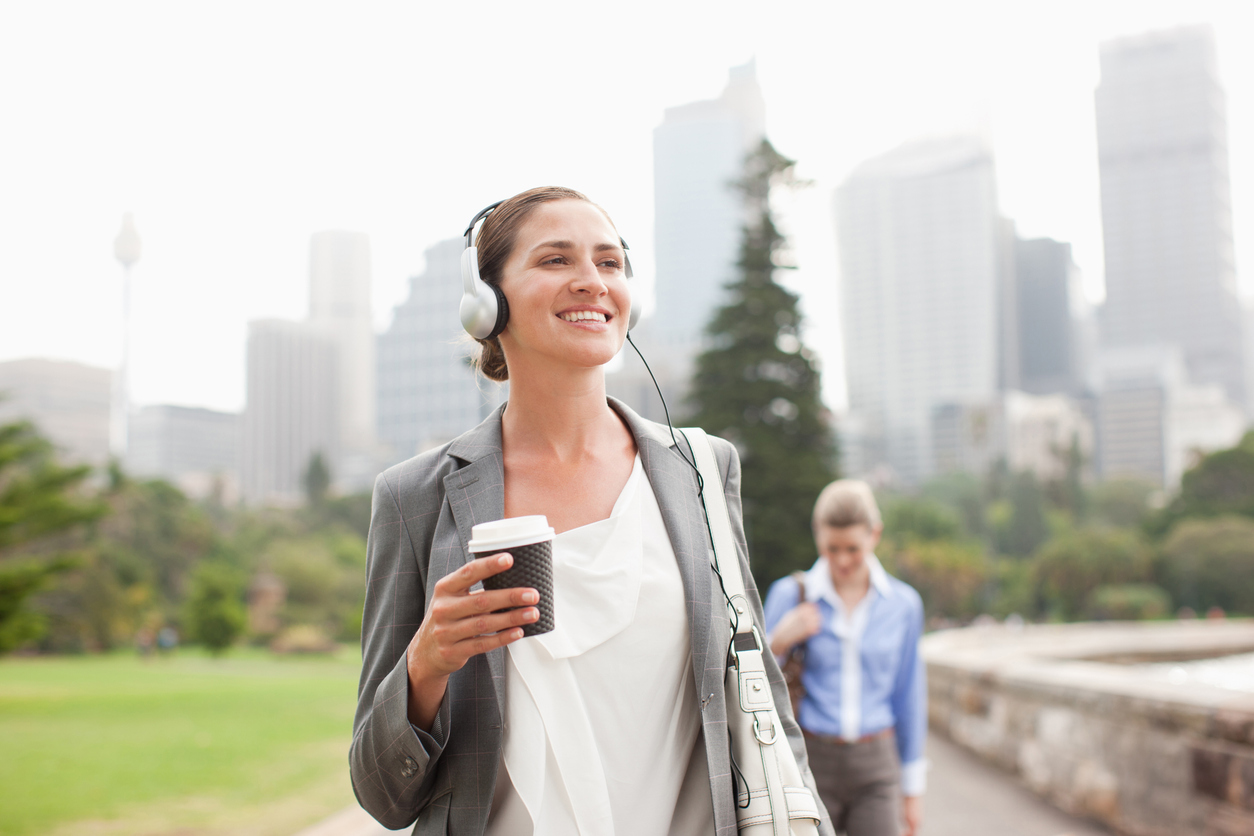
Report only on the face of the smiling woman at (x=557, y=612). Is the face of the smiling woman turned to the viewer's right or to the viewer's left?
to the viewer's right

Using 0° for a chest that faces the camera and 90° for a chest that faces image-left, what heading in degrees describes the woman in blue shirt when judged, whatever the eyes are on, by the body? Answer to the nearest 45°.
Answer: approximately 0°

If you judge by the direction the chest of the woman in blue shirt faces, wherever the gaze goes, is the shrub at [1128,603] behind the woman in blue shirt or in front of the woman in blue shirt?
behind

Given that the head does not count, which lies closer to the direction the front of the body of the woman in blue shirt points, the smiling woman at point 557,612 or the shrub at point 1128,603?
the smiling woman

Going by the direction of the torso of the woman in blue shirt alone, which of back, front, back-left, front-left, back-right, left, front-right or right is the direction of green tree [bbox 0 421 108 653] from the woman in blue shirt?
back-right

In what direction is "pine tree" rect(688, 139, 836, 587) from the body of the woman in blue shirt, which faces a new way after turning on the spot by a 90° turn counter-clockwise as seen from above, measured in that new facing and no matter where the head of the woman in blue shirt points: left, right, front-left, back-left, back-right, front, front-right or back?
left

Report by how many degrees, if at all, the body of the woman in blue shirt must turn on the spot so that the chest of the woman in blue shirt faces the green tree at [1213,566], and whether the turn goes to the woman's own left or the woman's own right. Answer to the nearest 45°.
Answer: approximately 180°

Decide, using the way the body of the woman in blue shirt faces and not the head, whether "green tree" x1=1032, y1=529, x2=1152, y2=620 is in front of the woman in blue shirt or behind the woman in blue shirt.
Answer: behind
